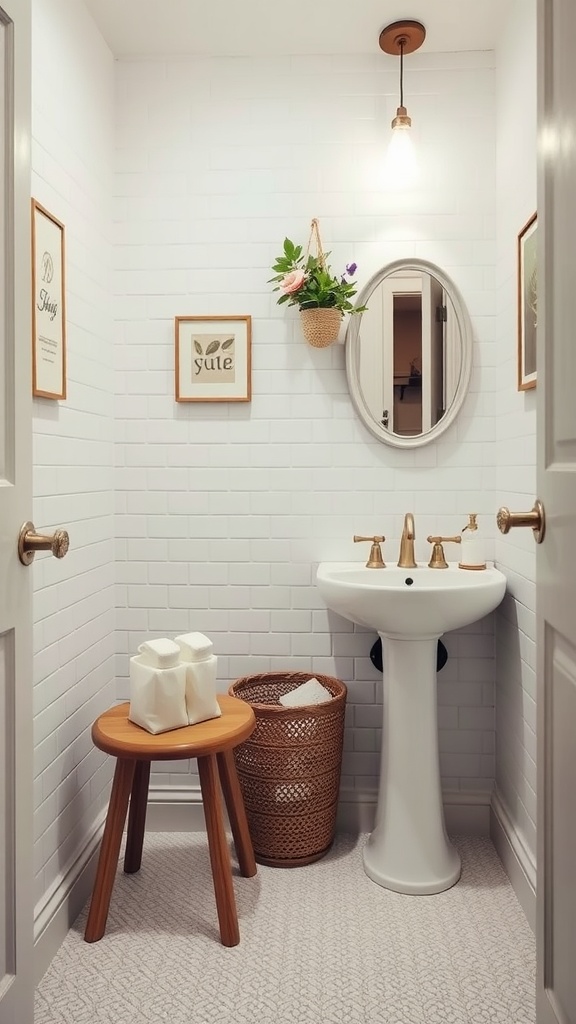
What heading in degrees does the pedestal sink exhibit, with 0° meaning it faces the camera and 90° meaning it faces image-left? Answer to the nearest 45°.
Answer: approximately 0°

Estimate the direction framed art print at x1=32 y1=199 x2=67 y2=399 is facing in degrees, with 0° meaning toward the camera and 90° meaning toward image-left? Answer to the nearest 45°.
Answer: approximately 270°

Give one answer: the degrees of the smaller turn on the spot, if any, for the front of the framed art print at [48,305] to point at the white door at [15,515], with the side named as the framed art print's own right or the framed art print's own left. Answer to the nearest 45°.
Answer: approximately 90° to the framed art print's own right

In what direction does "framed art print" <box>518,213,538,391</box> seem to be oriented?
to the viewer's left

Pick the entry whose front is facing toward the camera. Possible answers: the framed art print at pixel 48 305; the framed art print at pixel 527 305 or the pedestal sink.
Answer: the pedestal sink

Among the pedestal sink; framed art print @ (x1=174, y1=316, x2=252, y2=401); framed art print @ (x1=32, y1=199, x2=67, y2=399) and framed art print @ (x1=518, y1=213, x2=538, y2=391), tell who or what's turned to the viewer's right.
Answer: framed art print @ (x1=32, y1=199, x2=67, y2=399)

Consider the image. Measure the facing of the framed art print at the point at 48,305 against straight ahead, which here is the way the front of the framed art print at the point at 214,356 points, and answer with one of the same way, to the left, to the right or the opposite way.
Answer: to the left

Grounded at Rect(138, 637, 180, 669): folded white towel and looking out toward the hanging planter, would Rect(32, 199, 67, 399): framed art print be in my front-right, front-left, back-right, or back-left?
back-left
